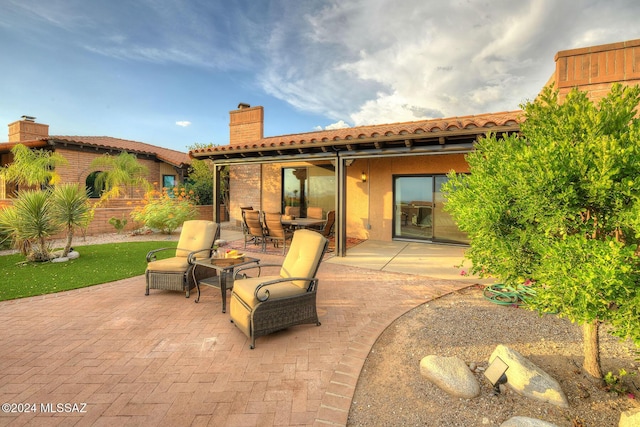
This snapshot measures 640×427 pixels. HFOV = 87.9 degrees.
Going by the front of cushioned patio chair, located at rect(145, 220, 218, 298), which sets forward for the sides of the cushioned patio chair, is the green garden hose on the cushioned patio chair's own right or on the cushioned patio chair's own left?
on the cushioned patio chair's own left

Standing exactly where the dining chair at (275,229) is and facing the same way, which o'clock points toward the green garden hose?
The green garden hose is roughly at 3 o'clock from the dining chair.

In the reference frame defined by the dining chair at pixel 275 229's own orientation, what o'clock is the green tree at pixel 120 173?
The green tree is roughly at 9 o'clock from the dining chair.

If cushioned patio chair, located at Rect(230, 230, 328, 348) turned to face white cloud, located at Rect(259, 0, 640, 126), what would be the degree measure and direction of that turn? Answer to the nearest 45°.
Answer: approximately 180°

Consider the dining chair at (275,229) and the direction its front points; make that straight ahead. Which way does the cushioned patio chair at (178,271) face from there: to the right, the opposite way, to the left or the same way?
the opposite way

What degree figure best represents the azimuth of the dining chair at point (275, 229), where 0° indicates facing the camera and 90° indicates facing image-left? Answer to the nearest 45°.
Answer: approximately 225°

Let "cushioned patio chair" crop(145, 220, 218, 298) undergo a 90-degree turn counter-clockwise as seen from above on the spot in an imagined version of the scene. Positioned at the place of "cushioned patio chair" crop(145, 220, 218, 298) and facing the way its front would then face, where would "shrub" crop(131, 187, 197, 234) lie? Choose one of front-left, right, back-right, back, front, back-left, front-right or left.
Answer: back-left

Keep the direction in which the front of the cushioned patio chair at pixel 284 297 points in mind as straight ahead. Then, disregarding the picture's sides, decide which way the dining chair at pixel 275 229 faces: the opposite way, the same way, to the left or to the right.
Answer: the opposite way

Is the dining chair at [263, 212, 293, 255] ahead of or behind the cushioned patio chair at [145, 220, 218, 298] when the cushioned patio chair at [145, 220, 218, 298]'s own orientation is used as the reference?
behind

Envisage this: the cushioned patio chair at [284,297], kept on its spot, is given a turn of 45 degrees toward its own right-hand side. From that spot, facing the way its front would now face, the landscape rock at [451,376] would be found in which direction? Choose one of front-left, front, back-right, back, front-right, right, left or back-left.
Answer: back-left

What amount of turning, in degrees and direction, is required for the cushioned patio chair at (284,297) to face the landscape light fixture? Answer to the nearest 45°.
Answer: approximately 90° to its left

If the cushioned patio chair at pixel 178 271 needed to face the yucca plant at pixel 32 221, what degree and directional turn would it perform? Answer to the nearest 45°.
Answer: approximately 90° to its right

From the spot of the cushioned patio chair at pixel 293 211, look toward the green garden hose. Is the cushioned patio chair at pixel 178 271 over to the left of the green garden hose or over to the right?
right

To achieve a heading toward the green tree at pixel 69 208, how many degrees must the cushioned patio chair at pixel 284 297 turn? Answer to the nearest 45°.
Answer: approximately 90° to its right
